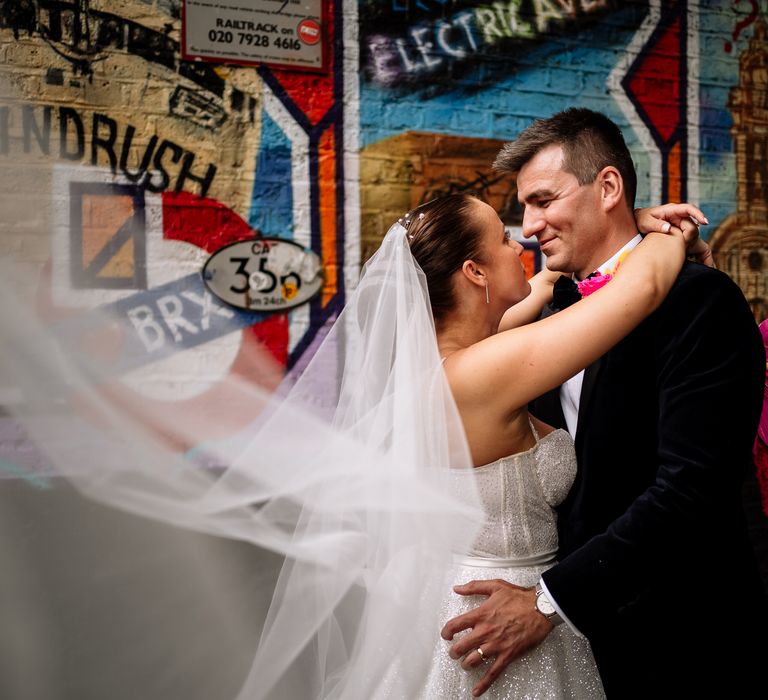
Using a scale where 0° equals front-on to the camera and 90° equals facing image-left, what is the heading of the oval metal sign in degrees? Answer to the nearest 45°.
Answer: approximately 0°

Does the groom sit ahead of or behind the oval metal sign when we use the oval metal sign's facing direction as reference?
ahead

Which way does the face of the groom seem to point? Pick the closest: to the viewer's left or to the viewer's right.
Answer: to the viewer's left

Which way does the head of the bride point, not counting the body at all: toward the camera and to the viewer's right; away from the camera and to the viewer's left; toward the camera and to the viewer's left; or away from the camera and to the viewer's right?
away from the camera and to the viewer's right
